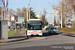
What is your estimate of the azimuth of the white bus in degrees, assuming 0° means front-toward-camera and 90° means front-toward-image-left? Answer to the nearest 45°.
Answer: approximately 0°
